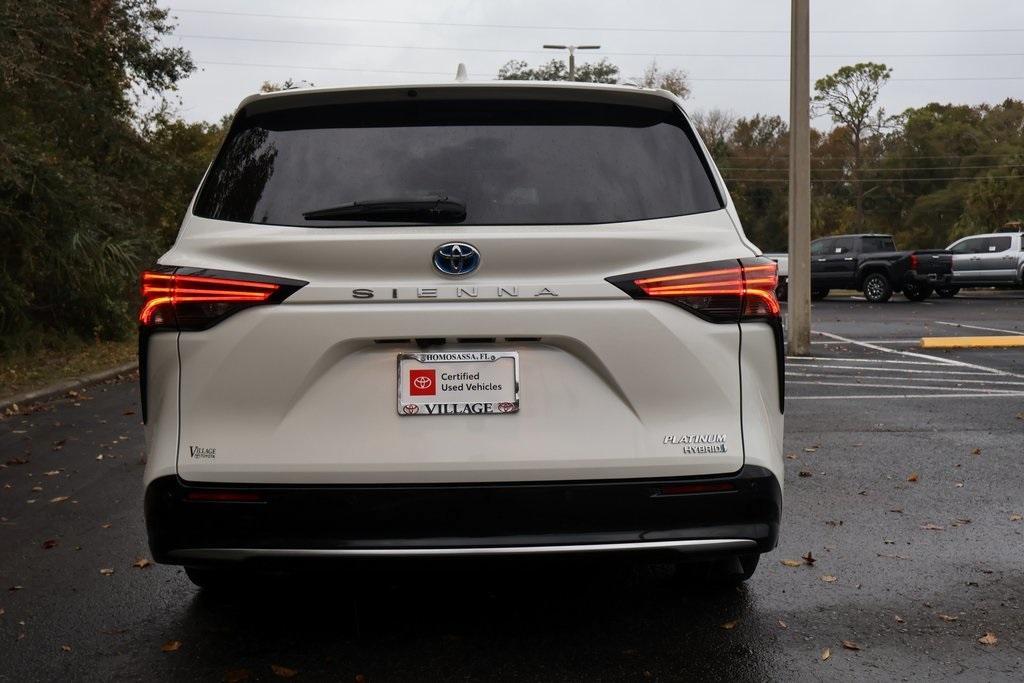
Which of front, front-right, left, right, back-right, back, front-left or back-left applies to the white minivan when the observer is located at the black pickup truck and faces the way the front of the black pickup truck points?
back-left

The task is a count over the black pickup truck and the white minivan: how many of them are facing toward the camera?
0

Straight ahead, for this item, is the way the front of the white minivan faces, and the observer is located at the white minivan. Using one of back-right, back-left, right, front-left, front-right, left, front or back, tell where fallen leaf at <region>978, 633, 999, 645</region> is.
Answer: right

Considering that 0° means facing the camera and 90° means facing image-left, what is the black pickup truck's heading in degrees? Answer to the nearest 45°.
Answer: approximately 135°

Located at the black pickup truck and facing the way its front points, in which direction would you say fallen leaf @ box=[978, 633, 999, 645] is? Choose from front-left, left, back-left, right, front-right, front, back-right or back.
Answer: back-left

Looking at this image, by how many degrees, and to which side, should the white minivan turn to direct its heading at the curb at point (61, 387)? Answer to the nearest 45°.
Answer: approximately 45° to its left

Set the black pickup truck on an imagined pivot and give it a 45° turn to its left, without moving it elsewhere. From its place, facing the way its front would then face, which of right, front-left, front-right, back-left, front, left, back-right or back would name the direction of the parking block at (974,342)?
left

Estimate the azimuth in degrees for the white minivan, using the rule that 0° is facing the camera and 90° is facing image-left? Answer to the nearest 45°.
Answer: approximately 180°
